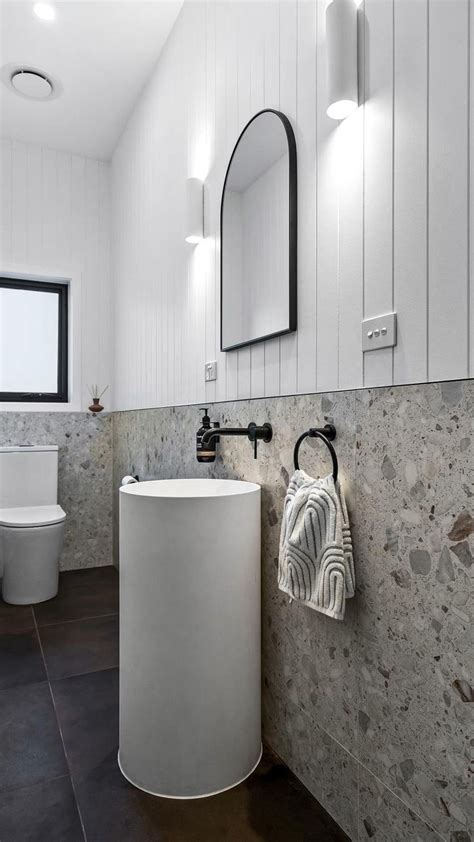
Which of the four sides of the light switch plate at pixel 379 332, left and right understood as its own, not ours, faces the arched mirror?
right

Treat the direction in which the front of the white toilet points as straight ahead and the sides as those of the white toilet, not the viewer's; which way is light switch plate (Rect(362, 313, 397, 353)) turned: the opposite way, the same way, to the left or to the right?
to the right

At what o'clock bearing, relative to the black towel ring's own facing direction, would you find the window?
The window is roughly at 3 o'clock from the black towel ring.

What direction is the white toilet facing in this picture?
toward the camera

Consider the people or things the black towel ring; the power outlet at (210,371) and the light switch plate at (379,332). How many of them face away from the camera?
0

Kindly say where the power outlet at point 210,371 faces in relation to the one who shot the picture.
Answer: facing the viewer and to the left of the viewer

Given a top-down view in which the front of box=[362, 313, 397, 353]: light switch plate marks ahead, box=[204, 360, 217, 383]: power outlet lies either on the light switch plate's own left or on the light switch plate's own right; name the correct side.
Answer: on the light switch plate's own right

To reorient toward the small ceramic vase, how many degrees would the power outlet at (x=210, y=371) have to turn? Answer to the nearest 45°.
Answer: approximately 90° to its right

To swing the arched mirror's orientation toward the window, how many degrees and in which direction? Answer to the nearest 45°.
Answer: approximately 90° to its right
